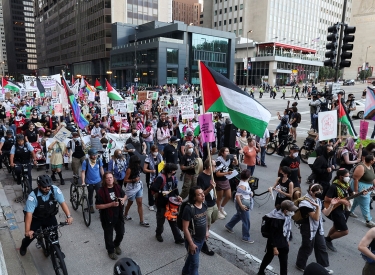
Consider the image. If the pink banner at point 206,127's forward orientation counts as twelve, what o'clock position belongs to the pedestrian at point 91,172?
The pedestrian is roughly at 3 o'clock from the pink banner.

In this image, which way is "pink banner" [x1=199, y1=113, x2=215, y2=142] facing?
toward the camera

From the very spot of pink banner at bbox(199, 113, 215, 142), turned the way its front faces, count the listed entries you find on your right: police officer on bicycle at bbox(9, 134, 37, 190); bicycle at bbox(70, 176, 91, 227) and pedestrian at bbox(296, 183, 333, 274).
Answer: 2

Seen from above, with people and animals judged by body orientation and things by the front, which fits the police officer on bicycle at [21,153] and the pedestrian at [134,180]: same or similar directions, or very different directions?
same or similar directions

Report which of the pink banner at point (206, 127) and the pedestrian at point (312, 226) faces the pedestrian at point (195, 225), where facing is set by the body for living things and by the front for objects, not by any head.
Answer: the pink banner

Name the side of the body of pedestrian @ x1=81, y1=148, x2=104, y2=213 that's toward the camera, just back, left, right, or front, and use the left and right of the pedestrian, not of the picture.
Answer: front

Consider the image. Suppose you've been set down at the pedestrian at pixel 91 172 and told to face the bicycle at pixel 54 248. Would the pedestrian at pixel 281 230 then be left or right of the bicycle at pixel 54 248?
left

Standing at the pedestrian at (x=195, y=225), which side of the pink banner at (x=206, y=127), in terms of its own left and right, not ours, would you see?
front

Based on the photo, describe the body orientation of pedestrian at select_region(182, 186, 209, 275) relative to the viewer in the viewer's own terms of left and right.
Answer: facing the viewer and to the right of the viewer

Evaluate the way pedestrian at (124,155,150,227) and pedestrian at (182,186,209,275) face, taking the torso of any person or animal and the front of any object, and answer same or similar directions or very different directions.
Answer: same or similar directions

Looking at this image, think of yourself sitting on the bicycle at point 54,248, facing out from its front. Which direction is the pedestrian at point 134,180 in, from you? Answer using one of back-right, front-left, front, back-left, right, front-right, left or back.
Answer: left

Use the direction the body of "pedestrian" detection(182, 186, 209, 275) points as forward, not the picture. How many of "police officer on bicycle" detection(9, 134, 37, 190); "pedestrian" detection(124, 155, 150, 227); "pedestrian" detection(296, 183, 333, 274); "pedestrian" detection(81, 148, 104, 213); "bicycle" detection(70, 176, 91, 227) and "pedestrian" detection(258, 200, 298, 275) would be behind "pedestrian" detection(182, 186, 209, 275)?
4

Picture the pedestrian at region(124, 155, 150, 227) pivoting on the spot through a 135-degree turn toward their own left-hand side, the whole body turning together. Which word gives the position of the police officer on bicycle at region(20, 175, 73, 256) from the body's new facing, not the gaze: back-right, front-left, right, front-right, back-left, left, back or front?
back-left

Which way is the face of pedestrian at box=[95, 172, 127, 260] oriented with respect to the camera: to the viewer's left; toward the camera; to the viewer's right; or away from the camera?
toward the camera

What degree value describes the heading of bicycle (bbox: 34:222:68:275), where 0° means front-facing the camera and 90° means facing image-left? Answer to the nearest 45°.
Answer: approximately 315°
